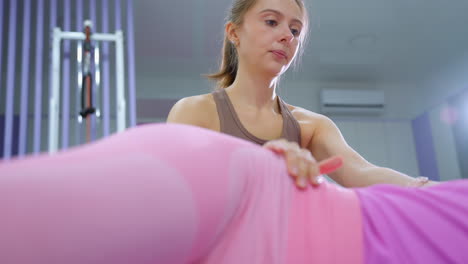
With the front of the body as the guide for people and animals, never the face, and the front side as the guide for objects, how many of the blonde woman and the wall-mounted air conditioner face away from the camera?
0

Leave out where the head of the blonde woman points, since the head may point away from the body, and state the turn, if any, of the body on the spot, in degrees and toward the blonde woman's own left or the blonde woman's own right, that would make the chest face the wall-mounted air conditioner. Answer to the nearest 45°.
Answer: approximately 135° to the blonde woman's own left

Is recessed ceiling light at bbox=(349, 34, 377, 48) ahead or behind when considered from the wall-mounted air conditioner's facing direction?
ahead

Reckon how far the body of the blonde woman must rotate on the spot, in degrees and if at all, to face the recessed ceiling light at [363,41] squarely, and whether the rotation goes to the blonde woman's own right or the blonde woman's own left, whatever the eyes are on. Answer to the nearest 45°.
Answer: approximately 135° to the blonde woman's own left

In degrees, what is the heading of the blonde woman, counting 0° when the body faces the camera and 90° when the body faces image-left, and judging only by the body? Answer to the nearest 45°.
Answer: approximately 315°

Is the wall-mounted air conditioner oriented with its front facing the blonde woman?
yes
